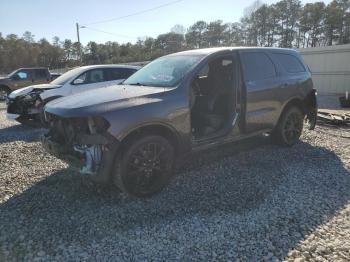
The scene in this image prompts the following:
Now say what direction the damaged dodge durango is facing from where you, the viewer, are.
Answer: facing the viewer and to the left of the viewer

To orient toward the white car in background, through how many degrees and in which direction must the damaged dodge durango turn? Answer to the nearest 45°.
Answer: approximately 90° to its right

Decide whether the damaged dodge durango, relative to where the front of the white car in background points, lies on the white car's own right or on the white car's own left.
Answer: on the white car's own left

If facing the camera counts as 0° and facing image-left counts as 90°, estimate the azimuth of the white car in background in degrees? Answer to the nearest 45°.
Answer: approximately 45°

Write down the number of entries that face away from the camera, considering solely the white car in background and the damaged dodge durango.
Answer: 0

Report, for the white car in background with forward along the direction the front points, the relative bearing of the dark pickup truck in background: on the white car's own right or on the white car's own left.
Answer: on the white car's own right
